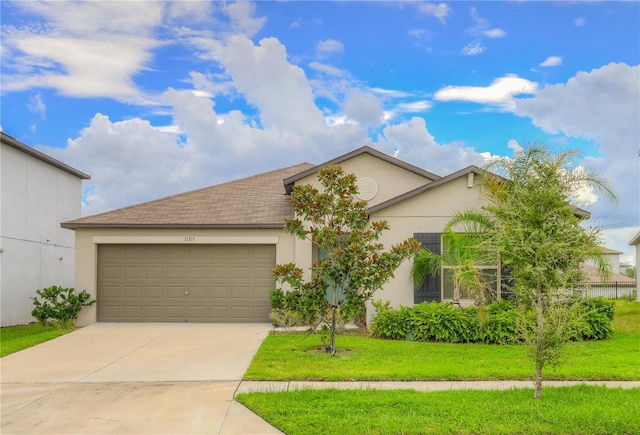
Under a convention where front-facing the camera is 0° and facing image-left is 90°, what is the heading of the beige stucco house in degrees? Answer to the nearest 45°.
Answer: approximately 0°

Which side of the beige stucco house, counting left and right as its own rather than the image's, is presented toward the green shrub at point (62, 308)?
right

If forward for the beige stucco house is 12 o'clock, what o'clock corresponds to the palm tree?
The palm tree is roughly at 10 o'clock from the beige stucco house.

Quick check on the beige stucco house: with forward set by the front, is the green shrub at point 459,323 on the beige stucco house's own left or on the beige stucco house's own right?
on the beige stucco house's own left

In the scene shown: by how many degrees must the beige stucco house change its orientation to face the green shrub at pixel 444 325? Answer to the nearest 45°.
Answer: approximately 45° to its left

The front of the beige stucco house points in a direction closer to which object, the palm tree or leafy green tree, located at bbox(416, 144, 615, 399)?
the leafy green tree

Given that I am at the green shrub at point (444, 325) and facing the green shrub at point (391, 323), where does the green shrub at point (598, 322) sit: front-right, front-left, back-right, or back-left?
back-right

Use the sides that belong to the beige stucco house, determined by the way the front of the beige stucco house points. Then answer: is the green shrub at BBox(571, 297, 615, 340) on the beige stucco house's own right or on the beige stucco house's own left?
on the beige stucco house's own left

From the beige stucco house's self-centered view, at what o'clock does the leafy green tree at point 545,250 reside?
The leafy green tree is roughly at 11 o'clock from the beige stucco house.

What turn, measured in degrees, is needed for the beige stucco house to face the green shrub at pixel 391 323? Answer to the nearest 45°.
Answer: approximately 45° to its left

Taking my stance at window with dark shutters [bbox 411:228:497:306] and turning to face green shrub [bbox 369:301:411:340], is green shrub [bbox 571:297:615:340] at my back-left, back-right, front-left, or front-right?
back-left

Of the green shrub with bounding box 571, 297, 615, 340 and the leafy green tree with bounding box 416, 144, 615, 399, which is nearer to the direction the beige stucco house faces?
the leafy green tree
